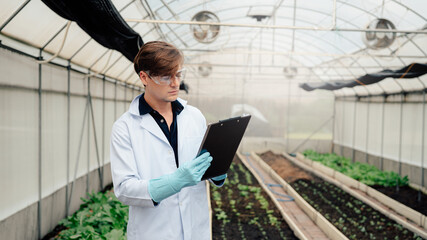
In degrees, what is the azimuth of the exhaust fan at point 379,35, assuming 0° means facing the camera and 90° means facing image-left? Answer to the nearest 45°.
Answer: approximately 0°

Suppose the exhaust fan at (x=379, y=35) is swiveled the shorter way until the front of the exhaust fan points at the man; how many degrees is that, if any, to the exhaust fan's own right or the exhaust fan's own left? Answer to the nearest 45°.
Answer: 0° — it already faces them

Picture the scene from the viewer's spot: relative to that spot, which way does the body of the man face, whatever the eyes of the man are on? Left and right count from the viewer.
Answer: facing the viewer and to the right of the viewer

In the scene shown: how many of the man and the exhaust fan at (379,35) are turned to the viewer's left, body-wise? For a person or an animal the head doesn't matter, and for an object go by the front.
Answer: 0

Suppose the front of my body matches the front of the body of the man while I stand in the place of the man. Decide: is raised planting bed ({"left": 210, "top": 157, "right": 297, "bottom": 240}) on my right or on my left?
on my left

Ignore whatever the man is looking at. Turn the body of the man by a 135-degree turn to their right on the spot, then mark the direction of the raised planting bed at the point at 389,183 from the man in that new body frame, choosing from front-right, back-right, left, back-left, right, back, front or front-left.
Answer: back-right

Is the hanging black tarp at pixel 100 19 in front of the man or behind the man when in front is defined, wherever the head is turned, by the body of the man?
behind
